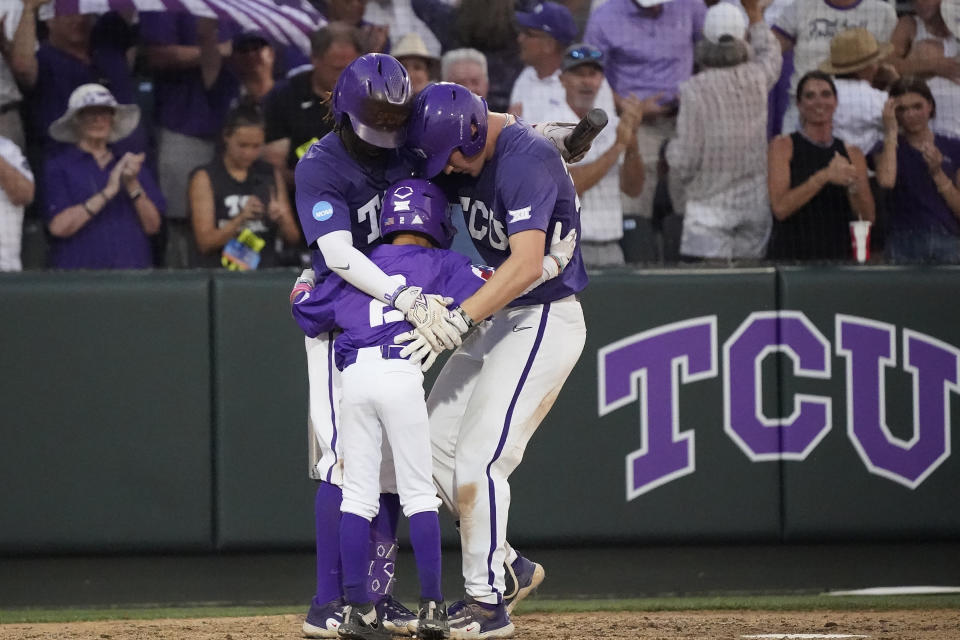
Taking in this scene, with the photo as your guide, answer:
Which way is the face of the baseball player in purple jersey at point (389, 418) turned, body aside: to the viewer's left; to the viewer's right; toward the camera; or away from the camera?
away from the camera

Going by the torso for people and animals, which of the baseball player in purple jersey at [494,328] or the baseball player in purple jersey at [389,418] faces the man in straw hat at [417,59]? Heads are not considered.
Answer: the baseball player in purple jersey at [389,418]

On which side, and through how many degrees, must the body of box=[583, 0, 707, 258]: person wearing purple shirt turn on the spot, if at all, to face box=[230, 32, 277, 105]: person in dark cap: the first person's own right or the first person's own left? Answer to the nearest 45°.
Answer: approximately 90° to the first person's own right

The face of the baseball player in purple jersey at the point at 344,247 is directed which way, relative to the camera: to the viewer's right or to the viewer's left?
to the viewer's right

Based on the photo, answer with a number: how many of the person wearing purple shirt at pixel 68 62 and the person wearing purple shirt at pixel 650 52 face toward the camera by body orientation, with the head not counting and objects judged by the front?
2

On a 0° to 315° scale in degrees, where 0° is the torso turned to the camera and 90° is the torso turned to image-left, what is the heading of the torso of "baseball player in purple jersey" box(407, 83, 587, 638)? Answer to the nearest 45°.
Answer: approximately 45°

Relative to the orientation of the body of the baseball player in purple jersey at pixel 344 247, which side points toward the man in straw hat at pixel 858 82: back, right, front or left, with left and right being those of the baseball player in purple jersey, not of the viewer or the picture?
left

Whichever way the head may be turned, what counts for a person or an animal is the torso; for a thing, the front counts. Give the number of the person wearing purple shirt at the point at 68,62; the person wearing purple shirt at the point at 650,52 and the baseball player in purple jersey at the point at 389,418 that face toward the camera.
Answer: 2

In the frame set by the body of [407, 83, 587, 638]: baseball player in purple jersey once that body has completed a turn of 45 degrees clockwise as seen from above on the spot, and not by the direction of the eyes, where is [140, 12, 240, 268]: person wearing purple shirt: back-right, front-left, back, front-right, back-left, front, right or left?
front-right

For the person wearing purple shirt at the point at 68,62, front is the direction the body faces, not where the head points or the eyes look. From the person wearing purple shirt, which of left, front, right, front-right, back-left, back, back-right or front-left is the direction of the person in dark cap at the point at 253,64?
left

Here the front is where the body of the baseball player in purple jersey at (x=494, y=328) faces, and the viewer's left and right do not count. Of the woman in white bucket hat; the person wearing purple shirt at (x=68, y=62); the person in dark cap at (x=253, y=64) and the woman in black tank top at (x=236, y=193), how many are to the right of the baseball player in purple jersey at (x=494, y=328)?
4

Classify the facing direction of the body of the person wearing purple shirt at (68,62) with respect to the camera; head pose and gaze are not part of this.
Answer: toward the camera

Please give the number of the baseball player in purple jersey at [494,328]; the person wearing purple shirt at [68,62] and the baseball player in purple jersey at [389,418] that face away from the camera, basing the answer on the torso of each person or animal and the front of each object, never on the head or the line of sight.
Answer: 1

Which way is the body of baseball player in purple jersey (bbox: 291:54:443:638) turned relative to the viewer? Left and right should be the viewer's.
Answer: facing the viewer and to the right of the viewer

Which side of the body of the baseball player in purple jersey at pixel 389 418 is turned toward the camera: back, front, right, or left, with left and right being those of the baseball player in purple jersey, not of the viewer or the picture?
back

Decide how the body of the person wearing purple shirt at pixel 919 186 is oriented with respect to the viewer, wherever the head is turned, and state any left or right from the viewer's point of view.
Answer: facing the viewer
